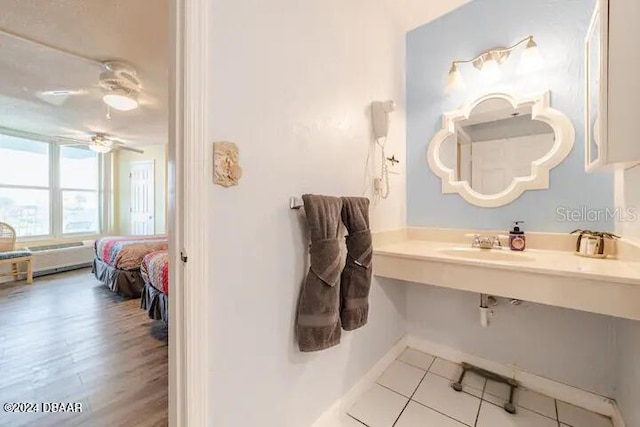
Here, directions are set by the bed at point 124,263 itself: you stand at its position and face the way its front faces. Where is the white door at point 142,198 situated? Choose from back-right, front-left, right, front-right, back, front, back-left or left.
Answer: back-right

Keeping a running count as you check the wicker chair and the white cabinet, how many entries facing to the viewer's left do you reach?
1

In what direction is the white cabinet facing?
to the viewer's left

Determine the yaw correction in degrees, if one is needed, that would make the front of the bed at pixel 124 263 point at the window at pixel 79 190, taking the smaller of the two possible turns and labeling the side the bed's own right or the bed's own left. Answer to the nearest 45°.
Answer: approximately 135° to the bed's own right

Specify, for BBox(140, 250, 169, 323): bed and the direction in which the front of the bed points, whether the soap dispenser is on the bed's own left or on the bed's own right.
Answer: on the bed's own left
